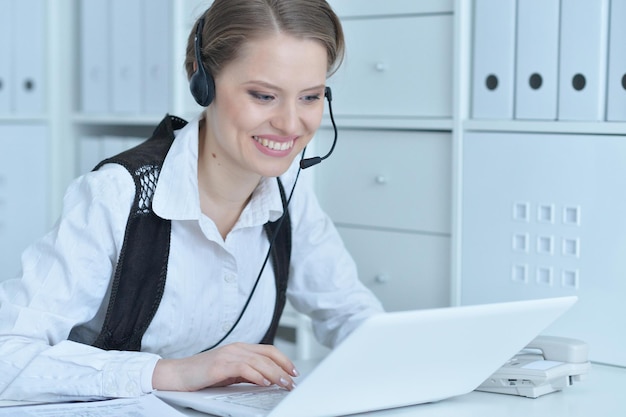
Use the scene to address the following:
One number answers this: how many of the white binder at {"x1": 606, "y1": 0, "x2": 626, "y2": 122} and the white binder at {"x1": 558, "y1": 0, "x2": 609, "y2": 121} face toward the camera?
2

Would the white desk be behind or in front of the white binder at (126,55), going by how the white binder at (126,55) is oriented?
in front

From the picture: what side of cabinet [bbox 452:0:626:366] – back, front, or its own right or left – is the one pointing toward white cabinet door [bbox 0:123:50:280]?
right

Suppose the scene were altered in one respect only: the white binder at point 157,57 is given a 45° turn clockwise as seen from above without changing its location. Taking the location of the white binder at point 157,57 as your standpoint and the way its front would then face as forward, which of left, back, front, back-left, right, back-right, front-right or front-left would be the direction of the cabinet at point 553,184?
left

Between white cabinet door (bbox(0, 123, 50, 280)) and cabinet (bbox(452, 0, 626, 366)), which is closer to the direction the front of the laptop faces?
the white cabinet door

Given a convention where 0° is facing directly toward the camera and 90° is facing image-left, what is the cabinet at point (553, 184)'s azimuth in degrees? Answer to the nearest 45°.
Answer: approximately 0°

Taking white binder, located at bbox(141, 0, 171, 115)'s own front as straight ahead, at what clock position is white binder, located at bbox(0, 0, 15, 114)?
white binder, located at bbox(0, 0, 15, 114) is roughly at 4 o'clock from white binder, located at bbox(141, 0, 171, 115).

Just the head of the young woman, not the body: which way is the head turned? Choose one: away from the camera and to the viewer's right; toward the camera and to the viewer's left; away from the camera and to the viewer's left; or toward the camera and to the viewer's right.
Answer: toward the camera and to the viewer's right

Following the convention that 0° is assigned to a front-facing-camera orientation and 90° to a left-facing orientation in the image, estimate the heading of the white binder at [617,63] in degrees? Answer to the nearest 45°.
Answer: approximately 0°

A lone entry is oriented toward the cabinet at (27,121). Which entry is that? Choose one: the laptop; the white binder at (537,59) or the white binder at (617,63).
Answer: the laptop
